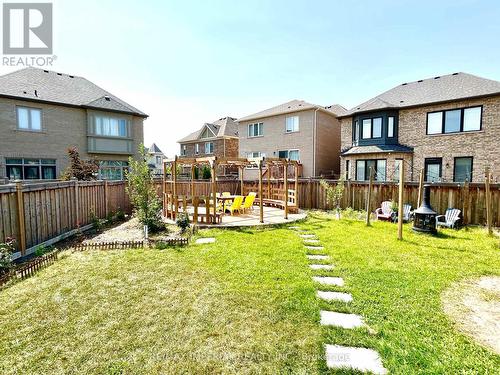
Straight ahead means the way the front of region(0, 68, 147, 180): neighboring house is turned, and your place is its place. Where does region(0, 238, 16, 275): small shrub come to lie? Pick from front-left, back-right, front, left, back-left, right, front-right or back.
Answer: back-left

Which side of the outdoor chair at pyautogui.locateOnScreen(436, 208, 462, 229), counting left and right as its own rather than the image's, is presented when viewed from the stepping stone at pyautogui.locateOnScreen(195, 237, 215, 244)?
front

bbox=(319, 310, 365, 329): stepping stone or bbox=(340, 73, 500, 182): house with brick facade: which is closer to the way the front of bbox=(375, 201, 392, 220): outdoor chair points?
the stepping stone

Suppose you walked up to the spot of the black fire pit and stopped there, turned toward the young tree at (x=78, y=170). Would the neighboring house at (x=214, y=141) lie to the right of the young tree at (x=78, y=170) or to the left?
right

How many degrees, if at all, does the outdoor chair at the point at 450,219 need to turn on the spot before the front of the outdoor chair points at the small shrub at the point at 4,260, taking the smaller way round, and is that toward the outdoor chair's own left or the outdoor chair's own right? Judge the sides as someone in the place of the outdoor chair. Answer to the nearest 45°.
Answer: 0° — it already faces it

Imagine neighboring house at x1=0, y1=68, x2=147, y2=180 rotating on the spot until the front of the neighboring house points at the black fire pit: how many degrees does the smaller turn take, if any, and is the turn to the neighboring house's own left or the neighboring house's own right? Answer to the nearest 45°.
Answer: approximately 180°

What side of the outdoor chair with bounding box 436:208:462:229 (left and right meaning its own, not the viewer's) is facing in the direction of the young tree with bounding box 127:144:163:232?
front

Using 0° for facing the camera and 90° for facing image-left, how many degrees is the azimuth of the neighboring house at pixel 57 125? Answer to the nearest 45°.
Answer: approximately 135°

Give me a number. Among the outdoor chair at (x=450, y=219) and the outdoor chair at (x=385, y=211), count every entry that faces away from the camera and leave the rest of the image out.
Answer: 0

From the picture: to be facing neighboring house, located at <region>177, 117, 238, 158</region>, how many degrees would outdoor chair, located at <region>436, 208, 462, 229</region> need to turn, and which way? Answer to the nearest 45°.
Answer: approximately 90° to its right

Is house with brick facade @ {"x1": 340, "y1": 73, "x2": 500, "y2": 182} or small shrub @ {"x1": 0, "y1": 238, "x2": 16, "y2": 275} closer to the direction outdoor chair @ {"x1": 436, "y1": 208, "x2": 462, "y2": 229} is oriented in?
the small shrub

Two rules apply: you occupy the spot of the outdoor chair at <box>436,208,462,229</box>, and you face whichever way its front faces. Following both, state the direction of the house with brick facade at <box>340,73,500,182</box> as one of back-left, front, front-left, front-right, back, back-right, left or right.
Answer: back-right

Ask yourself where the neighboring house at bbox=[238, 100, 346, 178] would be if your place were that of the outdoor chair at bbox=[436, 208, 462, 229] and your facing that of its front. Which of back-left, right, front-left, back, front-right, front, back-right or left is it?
right
